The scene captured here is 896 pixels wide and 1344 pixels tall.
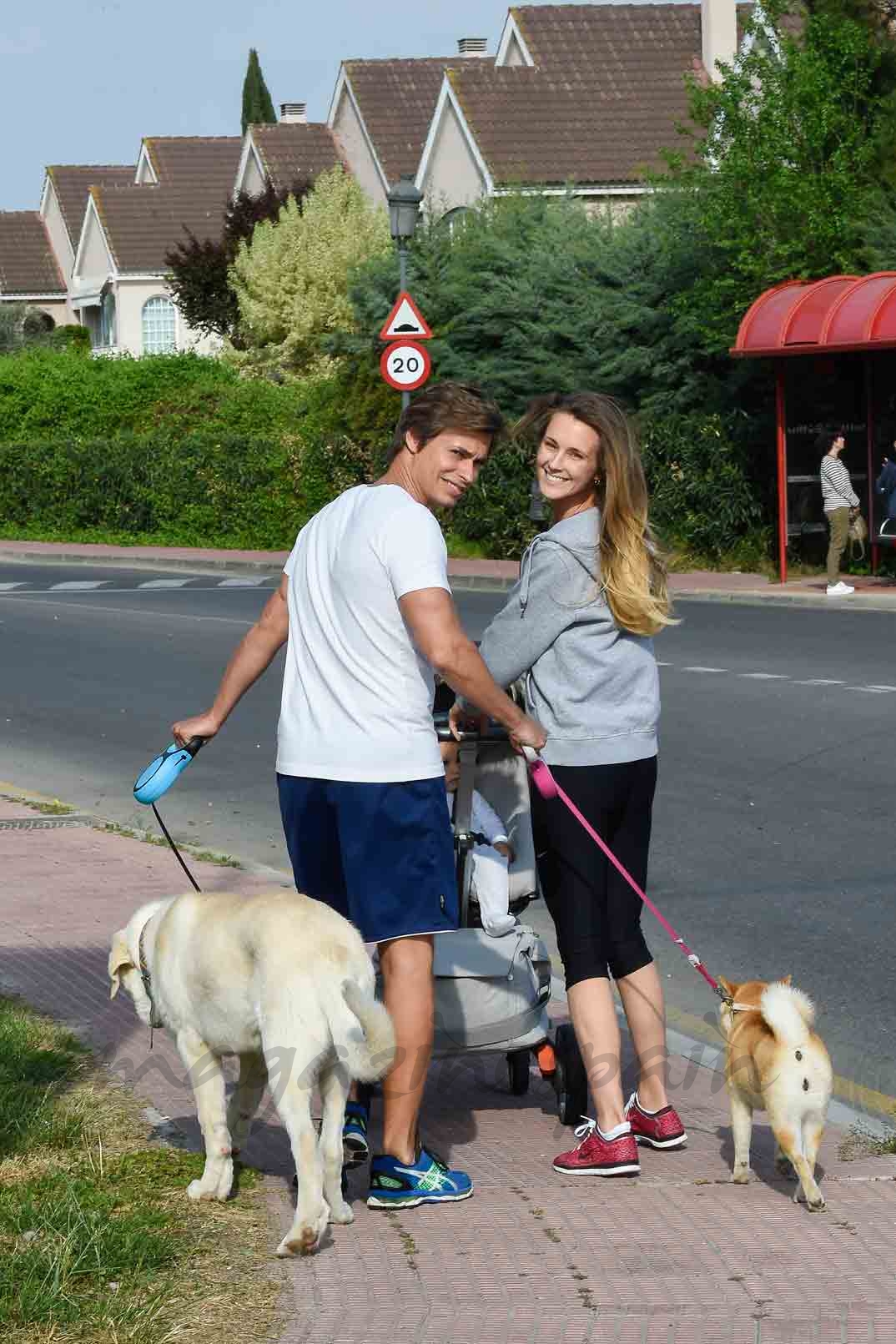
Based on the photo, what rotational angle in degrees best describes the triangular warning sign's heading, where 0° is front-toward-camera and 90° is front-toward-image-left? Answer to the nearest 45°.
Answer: approximately 0°

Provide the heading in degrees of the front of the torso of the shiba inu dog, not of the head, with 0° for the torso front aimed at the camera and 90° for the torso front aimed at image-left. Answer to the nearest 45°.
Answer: approximately 135°

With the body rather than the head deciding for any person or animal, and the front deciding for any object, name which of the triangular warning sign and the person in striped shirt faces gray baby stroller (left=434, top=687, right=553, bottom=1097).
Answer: the triangular warning sign

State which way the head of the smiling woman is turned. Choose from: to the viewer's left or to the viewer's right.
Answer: to the viewer's left

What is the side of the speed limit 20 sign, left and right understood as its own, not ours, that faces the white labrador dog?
front

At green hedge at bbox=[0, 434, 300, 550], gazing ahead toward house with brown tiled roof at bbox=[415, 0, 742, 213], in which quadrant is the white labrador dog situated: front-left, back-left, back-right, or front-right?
back-right

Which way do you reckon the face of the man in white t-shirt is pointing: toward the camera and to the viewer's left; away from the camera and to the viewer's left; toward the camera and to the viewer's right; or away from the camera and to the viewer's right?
toward the camera and to the viewer's right

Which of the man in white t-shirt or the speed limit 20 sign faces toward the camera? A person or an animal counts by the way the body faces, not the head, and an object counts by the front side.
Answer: the speed limit 20 sign

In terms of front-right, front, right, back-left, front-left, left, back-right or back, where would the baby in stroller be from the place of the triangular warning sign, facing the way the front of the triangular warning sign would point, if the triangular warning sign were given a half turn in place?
back

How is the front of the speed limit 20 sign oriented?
toward the camera

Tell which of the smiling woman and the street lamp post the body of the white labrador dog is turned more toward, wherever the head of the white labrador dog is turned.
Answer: the street lamp post

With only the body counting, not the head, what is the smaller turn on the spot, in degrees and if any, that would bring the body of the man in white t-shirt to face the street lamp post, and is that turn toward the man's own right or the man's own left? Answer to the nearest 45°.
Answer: approximately 45° to the man's own left

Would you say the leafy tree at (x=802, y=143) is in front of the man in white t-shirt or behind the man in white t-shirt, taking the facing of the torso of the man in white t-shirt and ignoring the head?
in front
